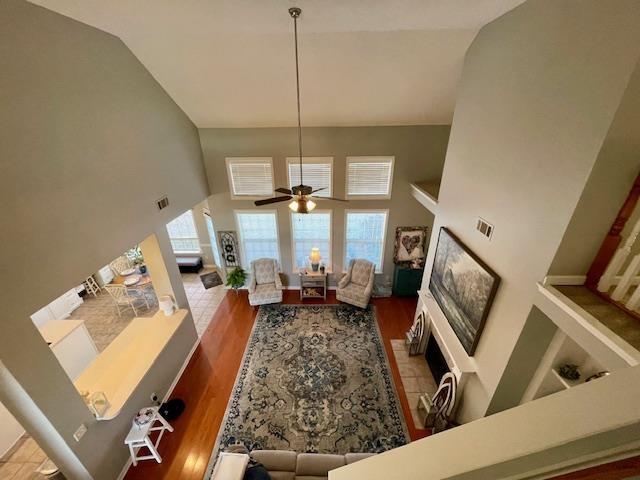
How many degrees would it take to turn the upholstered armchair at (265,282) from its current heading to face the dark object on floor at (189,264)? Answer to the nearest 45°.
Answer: approximately 135° to its right

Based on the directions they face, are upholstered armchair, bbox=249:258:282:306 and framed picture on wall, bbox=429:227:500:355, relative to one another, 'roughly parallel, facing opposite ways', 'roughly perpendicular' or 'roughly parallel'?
roughly perpendicular

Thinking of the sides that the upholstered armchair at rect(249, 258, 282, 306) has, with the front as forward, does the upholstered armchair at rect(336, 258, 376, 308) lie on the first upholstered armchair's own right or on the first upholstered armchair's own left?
on the first upholstered armchair's own left

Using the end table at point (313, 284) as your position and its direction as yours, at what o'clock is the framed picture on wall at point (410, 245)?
The framed picture on wall is roughly at 9 o'clock from the end table.

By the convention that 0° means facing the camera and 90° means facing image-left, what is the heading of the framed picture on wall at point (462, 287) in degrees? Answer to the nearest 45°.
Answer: approximately 45°

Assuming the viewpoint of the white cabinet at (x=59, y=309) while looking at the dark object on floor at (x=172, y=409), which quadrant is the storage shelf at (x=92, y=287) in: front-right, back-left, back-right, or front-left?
back-left

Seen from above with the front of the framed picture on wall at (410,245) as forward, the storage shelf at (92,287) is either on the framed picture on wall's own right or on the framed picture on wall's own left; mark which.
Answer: on the framed picture on wall's own right

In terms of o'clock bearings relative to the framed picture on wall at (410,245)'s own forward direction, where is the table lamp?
The table lamp is roughly at 2 o'clock from the framed picture on wall.

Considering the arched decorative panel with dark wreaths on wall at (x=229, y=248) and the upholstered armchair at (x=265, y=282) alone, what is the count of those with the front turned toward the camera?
2

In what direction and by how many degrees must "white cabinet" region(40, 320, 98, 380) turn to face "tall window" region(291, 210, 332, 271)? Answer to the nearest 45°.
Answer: approximately 45° to its left

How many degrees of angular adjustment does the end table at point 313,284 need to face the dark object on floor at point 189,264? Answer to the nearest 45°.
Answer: approximately 135° to its right

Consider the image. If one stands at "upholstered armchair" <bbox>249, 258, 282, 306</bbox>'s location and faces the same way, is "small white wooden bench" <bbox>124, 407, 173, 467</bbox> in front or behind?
in front

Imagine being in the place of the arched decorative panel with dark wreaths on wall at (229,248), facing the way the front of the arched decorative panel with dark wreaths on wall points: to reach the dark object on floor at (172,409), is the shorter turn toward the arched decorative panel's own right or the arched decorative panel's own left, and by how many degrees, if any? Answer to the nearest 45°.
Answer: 0° — it already faces it

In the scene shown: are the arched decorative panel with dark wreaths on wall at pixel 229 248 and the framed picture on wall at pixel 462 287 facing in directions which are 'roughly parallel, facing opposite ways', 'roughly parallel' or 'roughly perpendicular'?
roughly perpendicular
